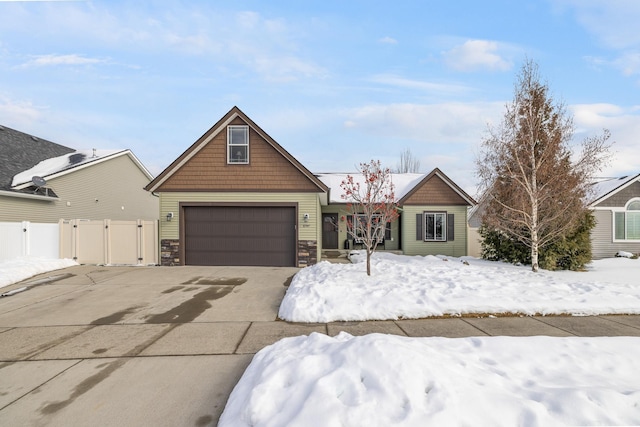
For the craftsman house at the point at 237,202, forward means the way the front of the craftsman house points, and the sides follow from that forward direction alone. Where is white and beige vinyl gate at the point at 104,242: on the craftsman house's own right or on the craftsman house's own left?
on the craftsman house's own right

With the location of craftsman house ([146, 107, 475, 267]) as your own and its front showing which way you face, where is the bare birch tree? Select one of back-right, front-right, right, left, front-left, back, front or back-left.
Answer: left

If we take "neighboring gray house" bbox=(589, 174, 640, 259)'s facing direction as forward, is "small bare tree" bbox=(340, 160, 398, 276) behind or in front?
in front

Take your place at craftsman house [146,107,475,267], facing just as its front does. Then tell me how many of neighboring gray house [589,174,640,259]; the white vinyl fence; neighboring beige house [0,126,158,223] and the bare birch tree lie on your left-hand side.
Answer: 2

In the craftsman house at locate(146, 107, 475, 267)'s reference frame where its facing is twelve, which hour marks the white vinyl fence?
The white vinyl fence is roughly at 3 o'clock from the craftsman house.

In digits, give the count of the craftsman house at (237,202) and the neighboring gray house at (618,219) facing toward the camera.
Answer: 2

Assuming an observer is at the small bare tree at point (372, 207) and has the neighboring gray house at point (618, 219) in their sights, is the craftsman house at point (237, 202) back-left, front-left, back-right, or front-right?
back-left

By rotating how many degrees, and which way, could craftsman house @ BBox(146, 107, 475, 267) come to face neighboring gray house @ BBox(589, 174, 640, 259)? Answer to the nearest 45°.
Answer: approximately 90° to its left

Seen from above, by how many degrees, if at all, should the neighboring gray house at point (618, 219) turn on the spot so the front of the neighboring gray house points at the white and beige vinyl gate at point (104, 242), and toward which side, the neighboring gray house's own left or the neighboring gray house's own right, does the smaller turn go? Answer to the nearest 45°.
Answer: approximately 45° to the neighboring gray house's own right

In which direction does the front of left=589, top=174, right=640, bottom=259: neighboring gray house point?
toward the camera

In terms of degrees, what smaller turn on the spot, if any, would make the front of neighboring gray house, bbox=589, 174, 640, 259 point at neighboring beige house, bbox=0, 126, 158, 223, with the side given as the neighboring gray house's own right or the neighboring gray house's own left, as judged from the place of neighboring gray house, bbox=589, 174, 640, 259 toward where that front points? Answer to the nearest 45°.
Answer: approximately 45° to the neighboring gray house's own right
